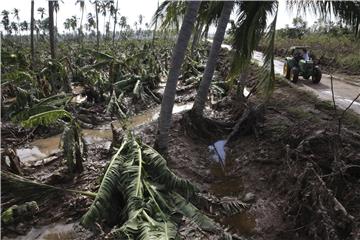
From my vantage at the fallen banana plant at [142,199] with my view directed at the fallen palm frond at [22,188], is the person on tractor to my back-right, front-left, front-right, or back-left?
back-right

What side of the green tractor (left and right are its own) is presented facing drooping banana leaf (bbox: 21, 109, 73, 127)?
right

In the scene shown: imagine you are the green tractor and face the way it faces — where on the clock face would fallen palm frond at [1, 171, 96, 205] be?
The fallen palm frond is roughly at 2 o'clock from the green tractor.

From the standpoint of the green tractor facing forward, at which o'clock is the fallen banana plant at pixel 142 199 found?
The fallen banana plant is roughly at 2 o'clock from the green tractor.

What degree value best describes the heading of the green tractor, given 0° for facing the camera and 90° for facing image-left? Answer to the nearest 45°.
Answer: approximately 315°

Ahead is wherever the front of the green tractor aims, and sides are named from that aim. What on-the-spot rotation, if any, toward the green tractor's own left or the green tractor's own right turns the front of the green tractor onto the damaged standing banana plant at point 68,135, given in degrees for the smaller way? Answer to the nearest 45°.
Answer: approximately 45° to the green tractor's own right

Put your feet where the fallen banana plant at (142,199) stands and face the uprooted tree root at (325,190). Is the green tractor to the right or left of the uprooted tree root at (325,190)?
left
